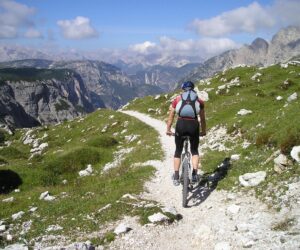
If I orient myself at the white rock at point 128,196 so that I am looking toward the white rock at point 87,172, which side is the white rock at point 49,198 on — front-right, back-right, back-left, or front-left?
front-left

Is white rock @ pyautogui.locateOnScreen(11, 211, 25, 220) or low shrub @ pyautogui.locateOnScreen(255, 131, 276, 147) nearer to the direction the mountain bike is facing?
the low shrub

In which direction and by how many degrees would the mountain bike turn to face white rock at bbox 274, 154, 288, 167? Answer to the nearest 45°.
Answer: approximately 90° to its right

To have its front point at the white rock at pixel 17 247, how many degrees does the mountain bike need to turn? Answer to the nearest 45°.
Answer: approximately 135° to its left

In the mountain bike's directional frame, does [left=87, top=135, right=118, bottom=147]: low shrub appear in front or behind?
in front

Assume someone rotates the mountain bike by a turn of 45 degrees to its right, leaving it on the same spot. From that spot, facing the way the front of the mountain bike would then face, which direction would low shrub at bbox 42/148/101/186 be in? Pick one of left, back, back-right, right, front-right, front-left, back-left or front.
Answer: left

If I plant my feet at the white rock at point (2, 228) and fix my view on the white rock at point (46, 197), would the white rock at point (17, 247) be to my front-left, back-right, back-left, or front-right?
back-right

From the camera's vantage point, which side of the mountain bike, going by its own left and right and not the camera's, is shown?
back

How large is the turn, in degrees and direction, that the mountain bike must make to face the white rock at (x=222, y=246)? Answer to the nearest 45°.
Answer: approximately 180°

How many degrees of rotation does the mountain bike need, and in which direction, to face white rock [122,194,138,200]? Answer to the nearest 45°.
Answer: approximately 90° to its left

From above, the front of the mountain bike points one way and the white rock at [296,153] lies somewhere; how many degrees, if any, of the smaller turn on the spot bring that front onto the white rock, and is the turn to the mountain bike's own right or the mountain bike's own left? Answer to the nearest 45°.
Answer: approximately 90° to the mountain bike's own right

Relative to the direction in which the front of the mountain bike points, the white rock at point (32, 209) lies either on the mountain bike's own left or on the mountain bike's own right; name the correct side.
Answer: on the mountain bike's own left

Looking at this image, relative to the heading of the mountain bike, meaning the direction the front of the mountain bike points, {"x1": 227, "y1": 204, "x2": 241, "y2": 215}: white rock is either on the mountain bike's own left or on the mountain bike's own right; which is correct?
on the mountain bike's own right

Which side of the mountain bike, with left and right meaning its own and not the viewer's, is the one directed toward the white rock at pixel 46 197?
left

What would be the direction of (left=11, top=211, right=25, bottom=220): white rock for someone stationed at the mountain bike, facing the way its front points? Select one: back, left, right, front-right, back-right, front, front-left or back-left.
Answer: left

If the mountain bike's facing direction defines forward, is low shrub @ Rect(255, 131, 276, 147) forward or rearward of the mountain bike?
forward

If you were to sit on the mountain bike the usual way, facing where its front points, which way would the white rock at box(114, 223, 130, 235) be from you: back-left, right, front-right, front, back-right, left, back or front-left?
back-left

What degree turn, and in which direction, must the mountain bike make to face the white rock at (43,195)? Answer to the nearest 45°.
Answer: approximately 45° to its left
